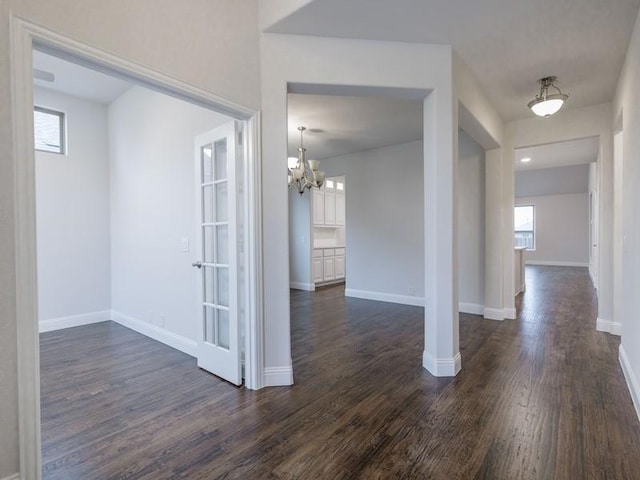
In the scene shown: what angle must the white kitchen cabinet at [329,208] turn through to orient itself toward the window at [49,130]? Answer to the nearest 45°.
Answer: approximately 45° to its right

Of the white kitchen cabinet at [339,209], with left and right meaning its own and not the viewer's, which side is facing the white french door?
front

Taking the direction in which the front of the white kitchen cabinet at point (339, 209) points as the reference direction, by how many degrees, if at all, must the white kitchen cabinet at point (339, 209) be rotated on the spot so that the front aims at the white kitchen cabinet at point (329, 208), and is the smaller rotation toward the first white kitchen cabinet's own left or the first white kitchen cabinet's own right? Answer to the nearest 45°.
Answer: approximately 45° to the first white kitchen cabinet's own right

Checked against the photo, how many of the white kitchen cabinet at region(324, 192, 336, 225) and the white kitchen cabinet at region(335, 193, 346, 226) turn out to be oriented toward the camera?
2

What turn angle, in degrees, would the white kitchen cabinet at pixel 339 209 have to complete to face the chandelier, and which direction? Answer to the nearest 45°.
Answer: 0° — it already faces it

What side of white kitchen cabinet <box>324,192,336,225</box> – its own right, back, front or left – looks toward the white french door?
front

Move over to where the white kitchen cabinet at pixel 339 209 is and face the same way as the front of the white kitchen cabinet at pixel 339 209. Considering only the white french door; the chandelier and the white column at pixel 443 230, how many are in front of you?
3

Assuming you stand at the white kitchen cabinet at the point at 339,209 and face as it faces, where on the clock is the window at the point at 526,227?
The window is roughly at 8 o'clock from the white kitchen cabinet.

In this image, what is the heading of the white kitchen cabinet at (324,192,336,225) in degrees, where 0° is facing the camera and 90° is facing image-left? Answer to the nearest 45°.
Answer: approximately 0°

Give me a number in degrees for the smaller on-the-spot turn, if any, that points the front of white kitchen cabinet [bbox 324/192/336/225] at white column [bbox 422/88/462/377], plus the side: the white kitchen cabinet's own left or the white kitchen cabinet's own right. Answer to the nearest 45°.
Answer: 0° — it already faces it

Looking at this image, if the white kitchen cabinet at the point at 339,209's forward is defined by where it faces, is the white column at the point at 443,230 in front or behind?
in front
